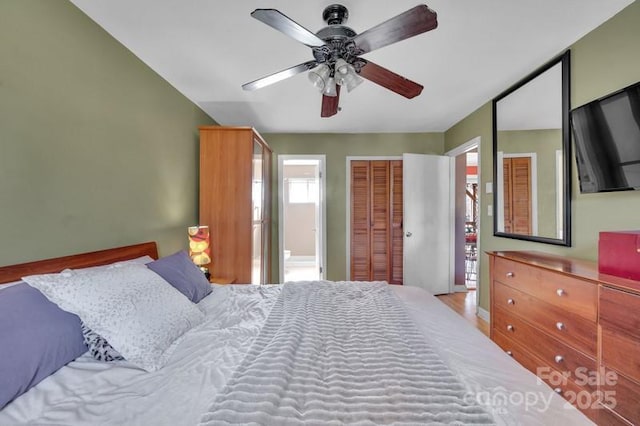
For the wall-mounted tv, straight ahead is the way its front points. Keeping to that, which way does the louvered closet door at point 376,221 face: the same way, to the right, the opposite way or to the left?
to the left

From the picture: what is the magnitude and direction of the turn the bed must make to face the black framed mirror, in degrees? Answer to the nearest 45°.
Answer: approximately 45° to its left

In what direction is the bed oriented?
to the viewer's right

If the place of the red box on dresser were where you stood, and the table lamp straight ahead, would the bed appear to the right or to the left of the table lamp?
left

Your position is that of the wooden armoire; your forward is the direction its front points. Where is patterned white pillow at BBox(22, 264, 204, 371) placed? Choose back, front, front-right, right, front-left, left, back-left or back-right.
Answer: right

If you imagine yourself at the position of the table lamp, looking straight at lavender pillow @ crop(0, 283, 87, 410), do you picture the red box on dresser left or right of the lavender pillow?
left

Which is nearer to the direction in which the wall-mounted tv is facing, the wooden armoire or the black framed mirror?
the wooden armoire

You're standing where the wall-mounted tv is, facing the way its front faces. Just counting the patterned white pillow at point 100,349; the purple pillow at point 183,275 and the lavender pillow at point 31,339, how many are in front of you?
3
